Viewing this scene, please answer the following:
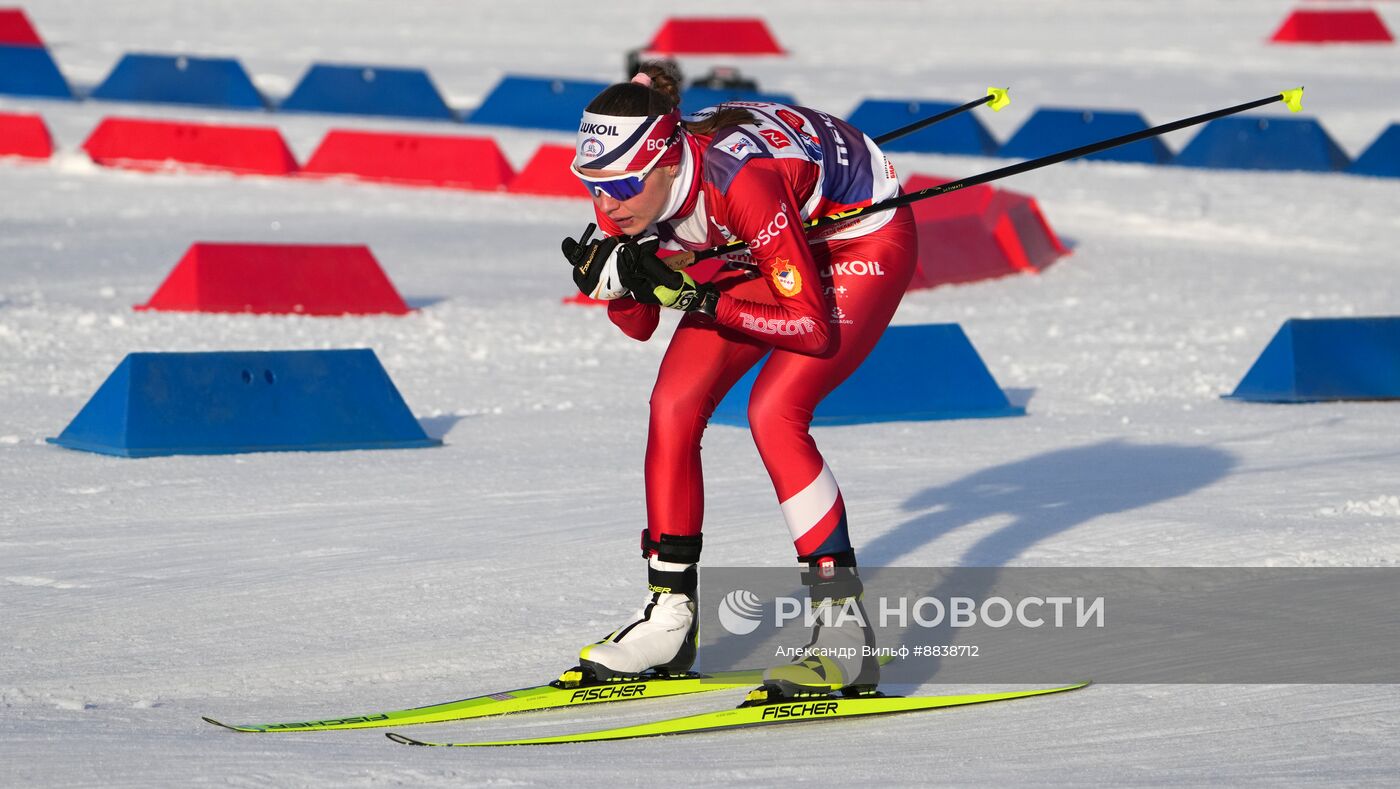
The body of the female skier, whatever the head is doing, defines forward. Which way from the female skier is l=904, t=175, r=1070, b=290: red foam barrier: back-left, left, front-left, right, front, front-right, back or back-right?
back-right

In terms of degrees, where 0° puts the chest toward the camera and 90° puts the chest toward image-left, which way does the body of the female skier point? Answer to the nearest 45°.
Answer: approximately 45°

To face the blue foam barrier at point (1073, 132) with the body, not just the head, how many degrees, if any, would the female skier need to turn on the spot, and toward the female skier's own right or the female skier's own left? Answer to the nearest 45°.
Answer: approximately 135° to the female skier's own right

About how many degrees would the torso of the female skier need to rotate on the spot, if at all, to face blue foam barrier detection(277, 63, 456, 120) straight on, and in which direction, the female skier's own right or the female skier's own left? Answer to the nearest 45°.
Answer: approximately 135° to the female skier's own right

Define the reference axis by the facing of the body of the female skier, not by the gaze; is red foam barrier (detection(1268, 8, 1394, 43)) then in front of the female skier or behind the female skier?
behind

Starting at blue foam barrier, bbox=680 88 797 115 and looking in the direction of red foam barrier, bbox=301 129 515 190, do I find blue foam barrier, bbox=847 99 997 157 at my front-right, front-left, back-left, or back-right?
back-left

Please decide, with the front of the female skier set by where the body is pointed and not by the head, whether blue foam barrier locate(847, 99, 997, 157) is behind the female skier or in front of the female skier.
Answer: behind

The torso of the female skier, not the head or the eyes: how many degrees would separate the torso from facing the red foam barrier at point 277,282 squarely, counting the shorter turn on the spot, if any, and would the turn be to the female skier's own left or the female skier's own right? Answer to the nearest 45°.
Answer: approximately 90° to the female skier's own right

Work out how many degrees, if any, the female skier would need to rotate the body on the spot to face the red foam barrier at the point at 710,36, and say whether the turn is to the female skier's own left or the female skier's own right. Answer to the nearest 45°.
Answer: approximately 135° to the female skier's own right
